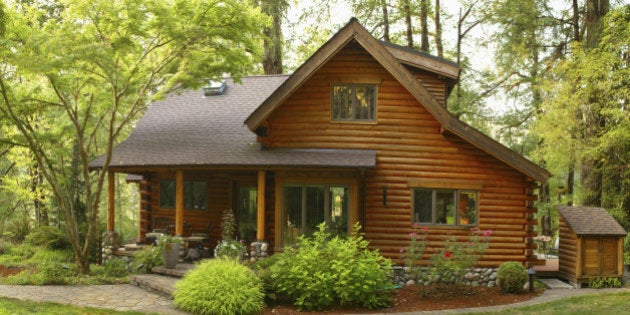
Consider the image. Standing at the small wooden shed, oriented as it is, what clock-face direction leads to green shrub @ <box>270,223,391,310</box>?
The green shrub is roughly at 3 o'clock from the small wooden shed.

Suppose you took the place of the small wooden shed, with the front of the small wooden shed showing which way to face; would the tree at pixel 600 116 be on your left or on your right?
on your left

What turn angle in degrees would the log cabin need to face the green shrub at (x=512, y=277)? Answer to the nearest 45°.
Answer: approximately 45° to its left

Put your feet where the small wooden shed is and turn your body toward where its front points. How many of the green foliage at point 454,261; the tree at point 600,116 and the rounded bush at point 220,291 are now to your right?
2

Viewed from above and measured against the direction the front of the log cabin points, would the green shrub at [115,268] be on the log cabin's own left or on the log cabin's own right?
on the log cabin's own right

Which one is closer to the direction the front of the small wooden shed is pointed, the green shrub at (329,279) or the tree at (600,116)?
the green shrub

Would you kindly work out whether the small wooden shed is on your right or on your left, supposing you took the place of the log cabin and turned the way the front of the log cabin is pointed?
on your left

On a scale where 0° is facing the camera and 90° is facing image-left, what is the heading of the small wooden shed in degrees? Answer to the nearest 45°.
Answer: approximately 315°

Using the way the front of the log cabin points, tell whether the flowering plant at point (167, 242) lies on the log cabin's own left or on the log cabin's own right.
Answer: on the log cabin's own right

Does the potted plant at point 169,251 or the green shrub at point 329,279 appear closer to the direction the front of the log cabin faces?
the green shrub

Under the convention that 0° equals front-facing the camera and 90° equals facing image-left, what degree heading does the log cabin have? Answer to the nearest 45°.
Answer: approximately 0°
